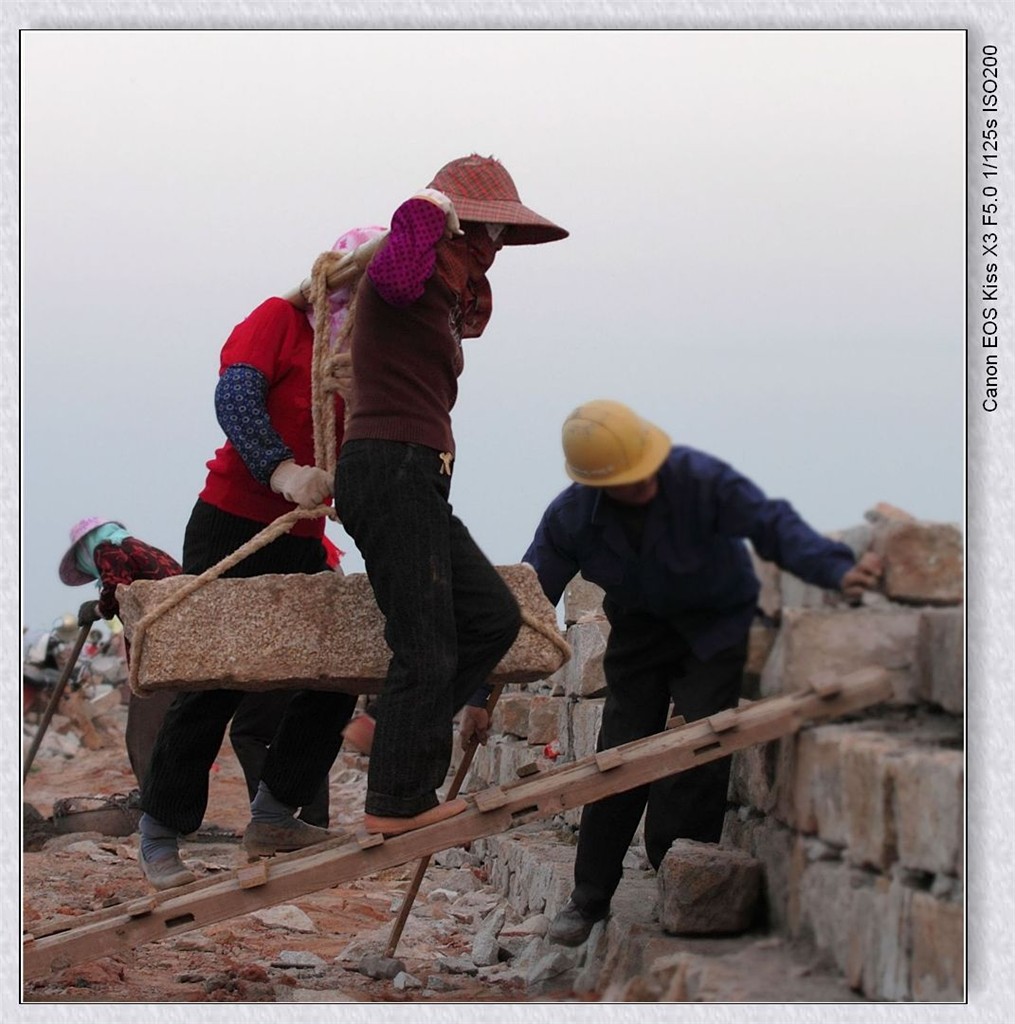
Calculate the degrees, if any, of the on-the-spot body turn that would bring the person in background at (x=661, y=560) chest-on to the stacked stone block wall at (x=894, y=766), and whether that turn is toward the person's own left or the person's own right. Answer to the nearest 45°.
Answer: approximately 45° to the person's own left

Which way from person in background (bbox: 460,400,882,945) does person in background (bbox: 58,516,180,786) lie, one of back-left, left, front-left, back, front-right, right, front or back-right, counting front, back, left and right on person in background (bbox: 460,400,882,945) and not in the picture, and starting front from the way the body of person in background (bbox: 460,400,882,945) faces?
back-right
